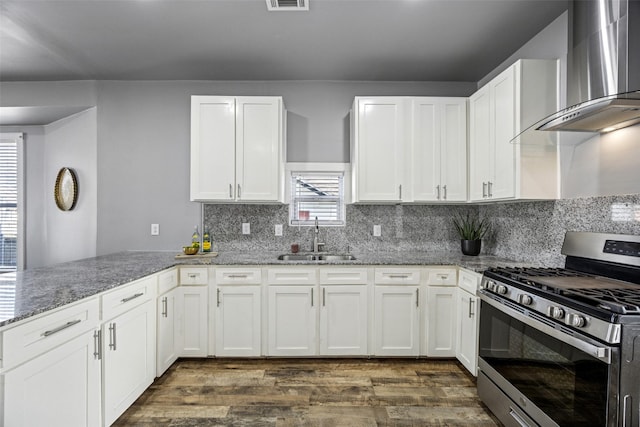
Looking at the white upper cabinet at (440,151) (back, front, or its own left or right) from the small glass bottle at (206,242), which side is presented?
right

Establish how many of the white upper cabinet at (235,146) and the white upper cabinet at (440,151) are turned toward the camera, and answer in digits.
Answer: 2

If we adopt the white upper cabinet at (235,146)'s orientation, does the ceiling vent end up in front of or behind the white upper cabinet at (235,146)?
in front

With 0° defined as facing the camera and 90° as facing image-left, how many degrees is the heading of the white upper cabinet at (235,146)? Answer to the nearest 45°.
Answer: approximately 0°
